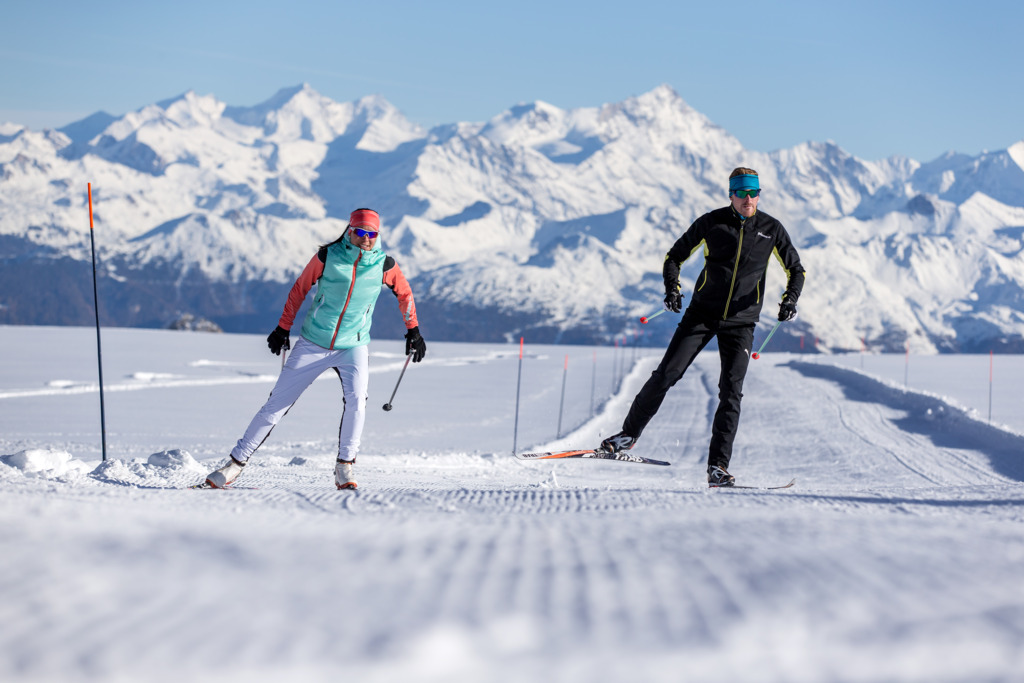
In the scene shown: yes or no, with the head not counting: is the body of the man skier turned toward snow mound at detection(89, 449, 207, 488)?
no

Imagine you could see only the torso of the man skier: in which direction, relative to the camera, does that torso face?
toward the camera

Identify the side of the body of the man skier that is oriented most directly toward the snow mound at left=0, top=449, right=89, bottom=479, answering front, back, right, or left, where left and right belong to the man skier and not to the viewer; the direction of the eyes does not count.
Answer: right

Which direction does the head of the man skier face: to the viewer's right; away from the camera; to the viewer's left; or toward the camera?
toward the camera
